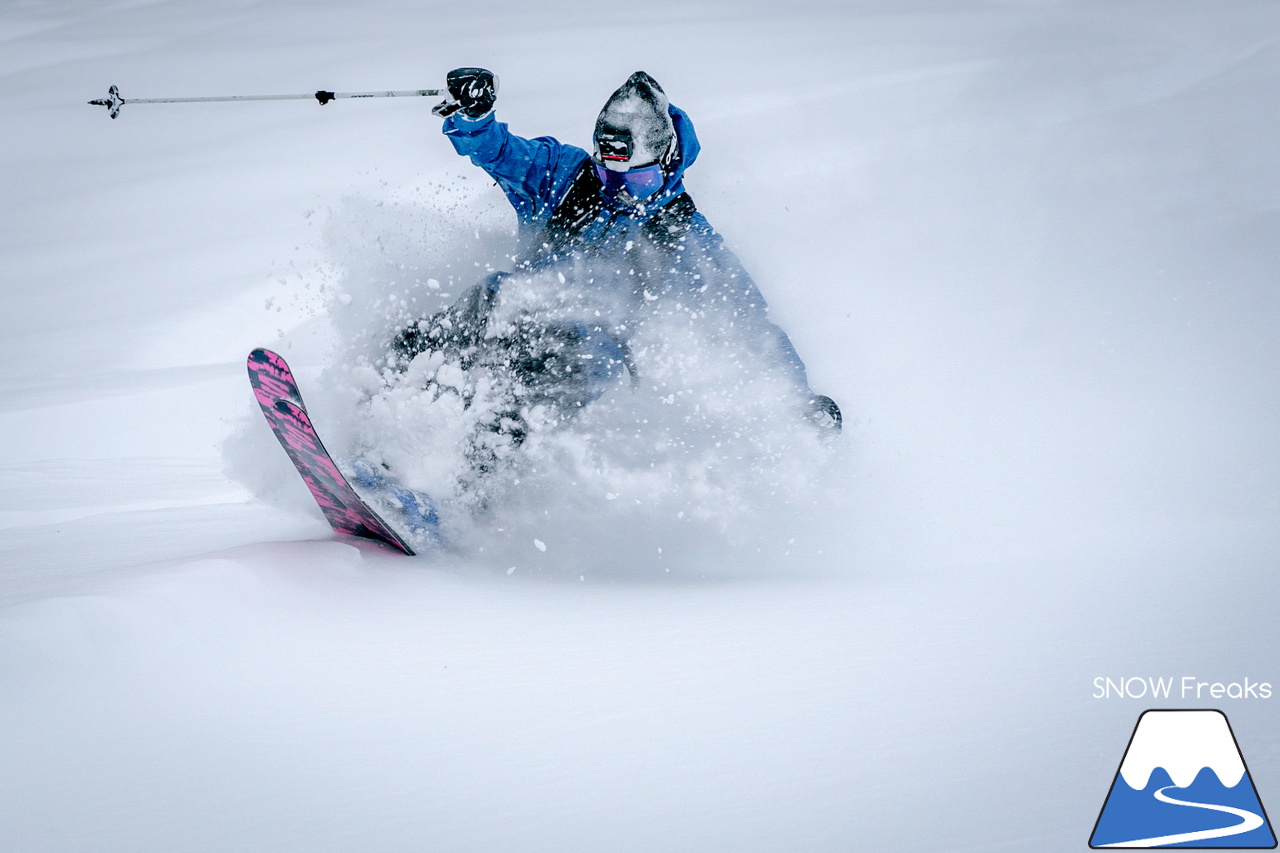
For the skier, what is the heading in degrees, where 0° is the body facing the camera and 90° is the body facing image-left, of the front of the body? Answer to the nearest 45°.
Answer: approximately 45°
